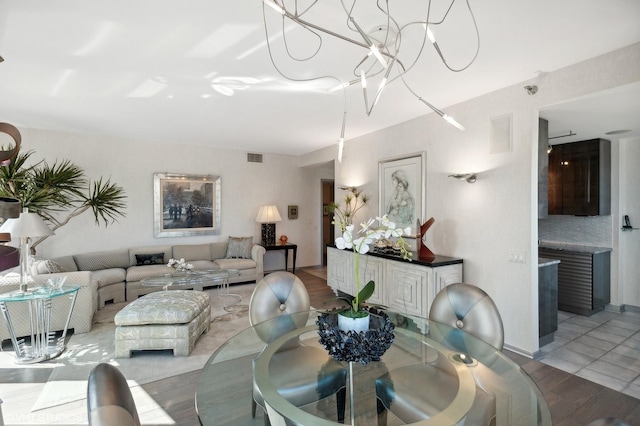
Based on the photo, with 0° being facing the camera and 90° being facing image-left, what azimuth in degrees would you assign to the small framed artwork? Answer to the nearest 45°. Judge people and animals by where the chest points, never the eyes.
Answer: approximately 0°

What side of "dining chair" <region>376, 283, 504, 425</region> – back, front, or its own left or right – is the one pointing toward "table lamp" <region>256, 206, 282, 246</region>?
right

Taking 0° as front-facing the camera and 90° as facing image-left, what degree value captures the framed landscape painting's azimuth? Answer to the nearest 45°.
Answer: approximately 0°

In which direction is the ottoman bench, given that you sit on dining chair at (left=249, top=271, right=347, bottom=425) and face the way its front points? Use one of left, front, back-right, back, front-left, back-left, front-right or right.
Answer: back

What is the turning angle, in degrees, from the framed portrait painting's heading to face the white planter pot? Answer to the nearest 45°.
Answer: approximately 45° to its left

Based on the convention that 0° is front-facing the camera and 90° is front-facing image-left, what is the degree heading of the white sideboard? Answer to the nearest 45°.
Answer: approximately 45°

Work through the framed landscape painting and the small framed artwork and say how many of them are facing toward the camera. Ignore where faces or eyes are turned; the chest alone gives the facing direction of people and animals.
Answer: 2

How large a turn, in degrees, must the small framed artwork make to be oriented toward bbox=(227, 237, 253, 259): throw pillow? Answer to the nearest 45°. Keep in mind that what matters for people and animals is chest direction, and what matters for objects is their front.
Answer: approximately 45° to its right

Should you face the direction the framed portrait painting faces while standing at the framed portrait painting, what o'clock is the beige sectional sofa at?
The beige sectional sofa is roughly at 1 o'clock from the framed portrait painting.

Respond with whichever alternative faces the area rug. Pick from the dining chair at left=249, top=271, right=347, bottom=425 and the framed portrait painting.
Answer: the framed portrait painting
